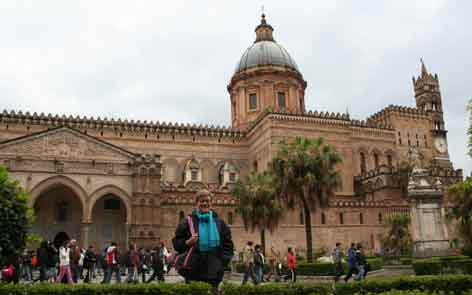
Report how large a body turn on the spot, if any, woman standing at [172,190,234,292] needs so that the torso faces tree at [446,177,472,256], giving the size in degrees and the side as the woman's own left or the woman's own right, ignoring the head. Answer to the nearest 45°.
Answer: approximately 135° to the woman's own left

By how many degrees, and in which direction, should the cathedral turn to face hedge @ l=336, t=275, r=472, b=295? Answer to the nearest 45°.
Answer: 0° — it already faces it

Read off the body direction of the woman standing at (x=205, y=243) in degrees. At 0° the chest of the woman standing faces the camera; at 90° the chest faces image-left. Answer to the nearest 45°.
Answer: approximately 0°

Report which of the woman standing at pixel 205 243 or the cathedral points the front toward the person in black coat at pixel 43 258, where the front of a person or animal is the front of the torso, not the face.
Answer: the cathedral

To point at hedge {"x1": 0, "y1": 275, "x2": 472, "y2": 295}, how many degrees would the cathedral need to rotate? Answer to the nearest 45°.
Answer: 0° — it already faces it

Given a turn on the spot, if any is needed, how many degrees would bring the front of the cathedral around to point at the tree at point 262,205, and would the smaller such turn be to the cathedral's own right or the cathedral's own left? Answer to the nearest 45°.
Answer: approximately 45° to the cathedral's own left

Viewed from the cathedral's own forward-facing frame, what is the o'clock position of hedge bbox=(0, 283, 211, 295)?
The hedge is roughly at 12 o'clock from the cathedral.

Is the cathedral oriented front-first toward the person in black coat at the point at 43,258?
yes

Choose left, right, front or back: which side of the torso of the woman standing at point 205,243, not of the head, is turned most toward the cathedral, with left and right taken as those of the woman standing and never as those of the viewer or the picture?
back

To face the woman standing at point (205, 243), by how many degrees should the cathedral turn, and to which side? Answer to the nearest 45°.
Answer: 0° — it already faces them

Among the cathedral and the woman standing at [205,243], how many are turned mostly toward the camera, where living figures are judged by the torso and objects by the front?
2

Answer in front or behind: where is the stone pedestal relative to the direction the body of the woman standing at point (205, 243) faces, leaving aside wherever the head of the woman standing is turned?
behind

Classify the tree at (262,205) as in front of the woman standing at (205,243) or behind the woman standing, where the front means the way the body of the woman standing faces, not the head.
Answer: behind
